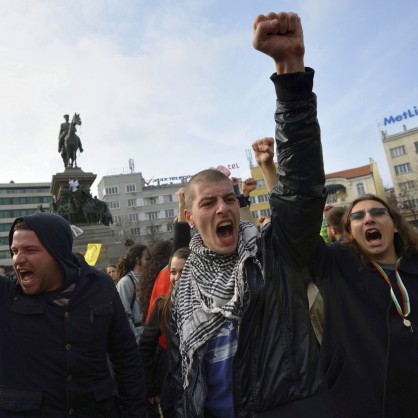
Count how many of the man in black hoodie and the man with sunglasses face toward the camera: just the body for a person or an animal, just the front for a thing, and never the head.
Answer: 2

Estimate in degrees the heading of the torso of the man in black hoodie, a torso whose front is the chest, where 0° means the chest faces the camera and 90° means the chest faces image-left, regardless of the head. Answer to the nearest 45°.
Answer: approximately 0°

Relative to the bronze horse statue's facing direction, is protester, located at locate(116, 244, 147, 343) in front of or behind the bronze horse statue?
in front

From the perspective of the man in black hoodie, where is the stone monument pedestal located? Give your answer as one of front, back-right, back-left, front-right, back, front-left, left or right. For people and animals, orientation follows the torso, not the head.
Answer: back

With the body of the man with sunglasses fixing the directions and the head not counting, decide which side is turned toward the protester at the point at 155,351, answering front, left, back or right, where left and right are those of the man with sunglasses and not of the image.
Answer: right

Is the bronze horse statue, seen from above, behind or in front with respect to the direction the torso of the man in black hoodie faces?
behind

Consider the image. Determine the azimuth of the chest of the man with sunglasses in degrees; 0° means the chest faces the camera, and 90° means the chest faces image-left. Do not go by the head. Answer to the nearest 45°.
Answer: approximately 0°
